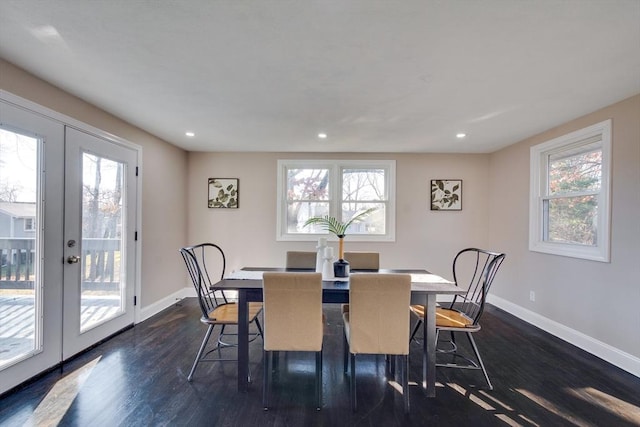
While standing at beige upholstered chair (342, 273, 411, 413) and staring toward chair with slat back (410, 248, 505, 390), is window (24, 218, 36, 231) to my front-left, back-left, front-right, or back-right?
back-left

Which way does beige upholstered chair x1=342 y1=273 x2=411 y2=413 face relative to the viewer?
away from the camera

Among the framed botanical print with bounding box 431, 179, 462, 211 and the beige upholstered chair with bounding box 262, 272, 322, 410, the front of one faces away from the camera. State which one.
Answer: the beige upholstered chair

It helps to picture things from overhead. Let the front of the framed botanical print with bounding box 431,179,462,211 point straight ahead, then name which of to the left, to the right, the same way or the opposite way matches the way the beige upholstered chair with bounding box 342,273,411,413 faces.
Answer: the opposite way

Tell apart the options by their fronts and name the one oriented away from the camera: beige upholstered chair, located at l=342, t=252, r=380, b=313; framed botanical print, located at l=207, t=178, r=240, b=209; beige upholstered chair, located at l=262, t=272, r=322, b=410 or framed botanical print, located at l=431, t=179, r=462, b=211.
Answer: beige upholstered chair, located at l=262, t=272, r=322, b=410

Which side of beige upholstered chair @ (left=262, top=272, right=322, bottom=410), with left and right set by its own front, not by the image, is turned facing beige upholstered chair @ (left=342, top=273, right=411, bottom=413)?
right

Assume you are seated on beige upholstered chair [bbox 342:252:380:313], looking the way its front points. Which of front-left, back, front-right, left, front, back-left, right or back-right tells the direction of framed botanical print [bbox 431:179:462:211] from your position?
back-left

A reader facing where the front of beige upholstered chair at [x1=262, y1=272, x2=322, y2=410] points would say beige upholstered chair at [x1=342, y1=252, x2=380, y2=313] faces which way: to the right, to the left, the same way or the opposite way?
the opposite way

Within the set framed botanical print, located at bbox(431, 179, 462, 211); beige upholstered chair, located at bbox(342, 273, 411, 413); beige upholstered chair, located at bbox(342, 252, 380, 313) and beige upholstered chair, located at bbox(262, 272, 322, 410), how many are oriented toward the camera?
2

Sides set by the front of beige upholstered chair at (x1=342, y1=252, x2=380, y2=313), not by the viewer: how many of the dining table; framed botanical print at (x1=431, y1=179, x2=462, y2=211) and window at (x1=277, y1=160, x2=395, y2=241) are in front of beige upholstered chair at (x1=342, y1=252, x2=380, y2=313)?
1

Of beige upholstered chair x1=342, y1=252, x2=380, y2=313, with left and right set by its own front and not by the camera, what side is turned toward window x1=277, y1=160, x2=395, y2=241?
back

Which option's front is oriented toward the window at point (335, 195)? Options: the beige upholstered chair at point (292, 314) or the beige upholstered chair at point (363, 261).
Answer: the beige upholstered chair at point (292, 314)

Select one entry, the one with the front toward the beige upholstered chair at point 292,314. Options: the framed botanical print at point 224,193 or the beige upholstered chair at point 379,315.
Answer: the framed botanical print

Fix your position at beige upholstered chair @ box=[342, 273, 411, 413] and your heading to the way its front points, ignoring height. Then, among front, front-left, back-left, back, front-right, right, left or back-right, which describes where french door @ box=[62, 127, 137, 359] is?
left

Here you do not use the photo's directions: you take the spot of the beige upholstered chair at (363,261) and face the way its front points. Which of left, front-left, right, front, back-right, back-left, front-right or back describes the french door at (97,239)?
right

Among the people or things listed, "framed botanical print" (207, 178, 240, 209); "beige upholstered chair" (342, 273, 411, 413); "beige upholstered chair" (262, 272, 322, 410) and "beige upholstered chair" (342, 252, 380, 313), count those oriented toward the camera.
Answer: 2

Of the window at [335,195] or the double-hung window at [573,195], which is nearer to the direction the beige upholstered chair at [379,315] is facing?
the window
